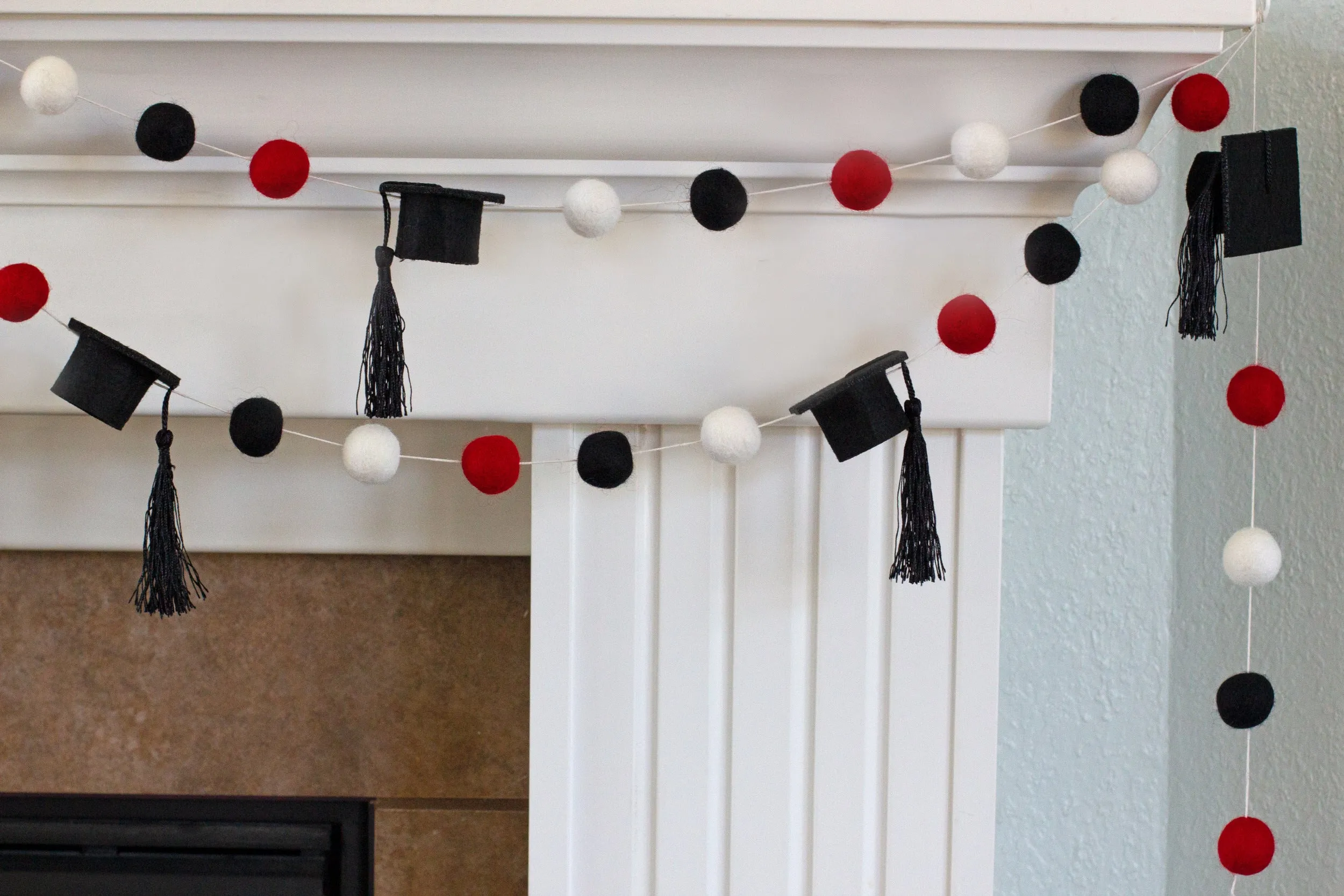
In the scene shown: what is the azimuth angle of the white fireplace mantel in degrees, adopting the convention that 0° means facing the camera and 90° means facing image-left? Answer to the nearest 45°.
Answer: approximately 0°

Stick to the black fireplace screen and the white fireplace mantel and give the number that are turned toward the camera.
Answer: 2

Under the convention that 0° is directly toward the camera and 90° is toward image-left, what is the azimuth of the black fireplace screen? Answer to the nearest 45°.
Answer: approximately 0°
